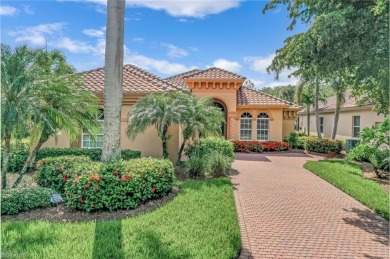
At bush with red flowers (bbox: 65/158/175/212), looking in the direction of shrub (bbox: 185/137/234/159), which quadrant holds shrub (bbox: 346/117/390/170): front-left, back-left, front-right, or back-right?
front-right

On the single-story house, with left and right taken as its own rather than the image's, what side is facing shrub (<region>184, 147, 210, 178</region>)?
front

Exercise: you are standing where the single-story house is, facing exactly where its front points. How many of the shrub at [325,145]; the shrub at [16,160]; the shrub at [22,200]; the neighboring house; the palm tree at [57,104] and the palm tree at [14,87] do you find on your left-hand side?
2

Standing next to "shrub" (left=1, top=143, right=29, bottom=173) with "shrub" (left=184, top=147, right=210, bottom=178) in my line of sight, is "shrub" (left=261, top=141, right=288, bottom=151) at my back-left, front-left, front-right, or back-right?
front-left

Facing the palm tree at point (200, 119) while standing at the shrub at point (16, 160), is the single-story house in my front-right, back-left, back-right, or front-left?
front-left

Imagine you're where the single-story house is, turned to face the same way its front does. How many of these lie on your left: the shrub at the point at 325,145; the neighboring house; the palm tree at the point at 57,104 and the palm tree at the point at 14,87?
2

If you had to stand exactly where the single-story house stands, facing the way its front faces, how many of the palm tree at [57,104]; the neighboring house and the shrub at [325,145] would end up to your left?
2

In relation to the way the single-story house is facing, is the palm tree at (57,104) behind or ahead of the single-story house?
ahead

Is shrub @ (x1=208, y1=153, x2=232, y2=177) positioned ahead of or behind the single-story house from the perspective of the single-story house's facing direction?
ahead

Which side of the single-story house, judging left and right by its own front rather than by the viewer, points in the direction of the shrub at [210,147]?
front

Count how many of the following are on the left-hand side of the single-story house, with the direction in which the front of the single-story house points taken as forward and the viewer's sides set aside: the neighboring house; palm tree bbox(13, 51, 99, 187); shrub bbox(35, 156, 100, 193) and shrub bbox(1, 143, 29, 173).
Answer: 1

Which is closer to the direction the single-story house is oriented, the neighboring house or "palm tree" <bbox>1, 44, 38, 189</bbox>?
the palm tree

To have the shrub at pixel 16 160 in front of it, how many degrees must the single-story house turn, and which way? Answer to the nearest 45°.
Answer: approximately 45° to its right

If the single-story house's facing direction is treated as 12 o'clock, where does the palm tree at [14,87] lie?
The palm tree is roughly at 1 o'clock from the single-story house.

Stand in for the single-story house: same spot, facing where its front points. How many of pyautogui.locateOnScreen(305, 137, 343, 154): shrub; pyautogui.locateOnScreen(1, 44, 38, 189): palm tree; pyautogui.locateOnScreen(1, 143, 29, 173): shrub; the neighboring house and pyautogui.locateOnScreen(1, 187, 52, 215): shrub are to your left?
2

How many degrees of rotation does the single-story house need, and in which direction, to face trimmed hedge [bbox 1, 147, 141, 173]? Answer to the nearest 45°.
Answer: approximately 45° to its right

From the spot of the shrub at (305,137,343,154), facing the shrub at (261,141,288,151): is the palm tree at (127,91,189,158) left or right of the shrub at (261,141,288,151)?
left

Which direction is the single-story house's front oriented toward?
toward the camera
